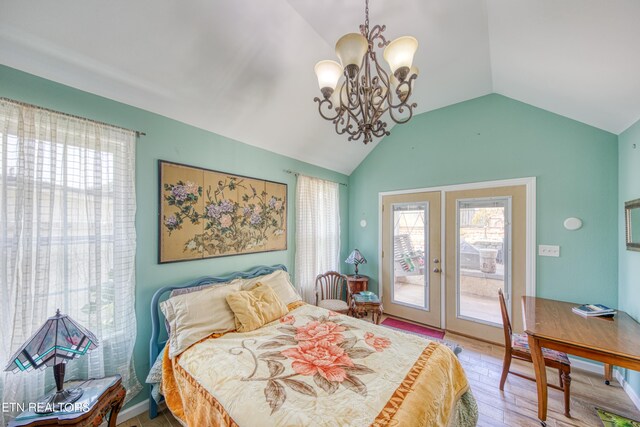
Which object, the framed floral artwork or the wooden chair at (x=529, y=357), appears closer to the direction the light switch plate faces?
the wooden chair

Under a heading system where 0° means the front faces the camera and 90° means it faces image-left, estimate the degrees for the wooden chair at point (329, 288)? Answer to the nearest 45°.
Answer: approximately 315°

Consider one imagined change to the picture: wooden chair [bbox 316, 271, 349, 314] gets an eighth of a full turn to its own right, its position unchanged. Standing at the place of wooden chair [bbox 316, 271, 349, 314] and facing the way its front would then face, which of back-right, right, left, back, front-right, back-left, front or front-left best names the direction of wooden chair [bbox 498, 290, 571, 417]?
front-left

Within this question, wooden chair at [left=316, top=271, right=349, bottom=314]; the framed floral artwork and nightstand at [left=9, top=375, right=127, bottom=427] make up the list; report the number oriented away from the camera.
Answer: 0

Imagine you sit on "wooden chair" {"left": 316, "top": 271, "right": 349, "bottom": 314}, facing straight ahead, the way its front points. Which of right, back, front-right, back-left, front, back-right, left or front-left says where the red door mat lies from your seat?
front-left

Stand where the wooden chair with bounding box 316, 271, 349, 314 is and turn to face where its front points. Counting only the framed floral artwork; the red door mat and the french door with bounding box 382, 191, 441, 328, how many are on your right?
1

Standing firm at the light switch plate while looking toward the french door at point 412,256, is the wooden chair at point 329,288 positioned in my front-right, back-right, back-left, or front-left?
front-left

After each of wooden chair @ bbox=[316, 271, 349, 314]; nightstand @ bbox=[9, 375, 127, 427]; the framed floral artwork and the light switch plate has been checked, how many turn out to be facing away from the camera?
0

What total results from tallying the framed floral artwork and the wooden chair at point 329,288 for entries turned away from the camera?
0

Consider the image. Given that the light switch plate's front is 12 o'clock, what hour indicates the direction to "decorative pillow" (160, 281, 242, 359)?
The decorative pillow is roughly at 1 o'clock from the light switch plate.

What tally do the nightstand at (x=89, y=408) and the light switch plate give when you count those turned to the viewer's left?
0

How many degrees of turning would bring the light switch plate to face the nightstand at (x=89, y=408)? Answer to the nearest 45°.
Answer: approximately 45° to its right

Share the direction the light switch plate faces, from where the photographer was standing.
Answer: facing the viewer

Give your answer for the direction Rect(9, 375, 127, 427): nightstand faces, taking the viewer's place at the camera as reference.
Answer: facing the viewer and to the right of the viewer
